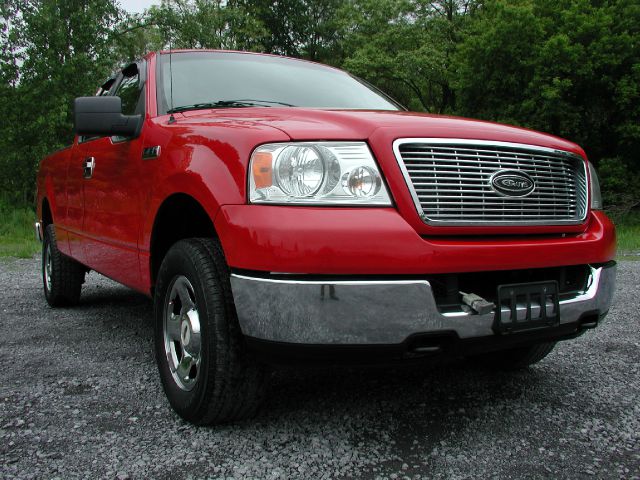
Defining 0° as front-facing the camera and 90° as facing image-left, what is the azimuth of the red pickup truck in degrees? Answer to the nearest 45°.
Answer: approximately 315°

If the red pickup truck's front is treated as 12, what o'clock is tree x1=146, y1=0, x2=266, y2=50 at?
The tree is roughly at 7 o'clock from the red pickup truck.

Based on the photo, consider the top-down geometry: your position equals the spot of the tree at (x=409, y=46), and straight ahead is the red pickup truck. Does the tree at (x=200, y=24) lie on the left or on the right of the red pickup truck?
right

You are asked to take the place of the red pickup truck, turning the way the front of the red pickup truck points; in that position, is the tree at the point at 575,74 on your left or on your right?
on your left

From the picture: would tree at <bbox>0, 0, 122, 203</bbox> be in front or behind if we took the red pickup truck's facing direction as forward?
behind

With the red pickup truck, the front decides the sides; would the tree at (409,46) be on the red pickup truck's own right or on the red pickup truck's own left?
on the red pickup truck's own left

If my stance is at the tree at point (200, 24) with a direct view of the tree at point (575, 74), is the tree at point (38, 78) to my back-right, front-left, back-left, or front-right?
back-right
